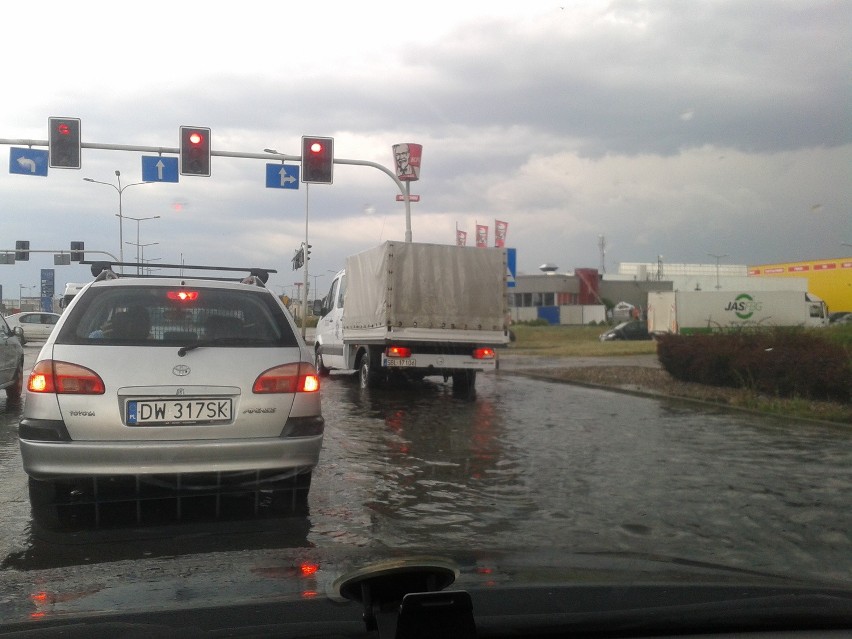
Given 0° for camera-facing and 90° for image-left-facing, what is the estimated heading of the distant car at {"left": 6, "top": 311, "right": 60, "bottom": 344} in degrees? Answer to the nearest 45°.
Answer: approximately 90°

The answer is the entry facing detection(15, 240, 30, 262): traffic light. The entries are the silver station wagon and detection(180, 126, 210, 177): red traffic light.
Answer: the silver station wagon

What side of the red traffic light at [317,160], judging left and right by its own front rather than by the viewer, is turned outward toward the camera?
front

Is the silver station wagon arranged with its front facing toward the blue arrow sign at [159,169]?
yes

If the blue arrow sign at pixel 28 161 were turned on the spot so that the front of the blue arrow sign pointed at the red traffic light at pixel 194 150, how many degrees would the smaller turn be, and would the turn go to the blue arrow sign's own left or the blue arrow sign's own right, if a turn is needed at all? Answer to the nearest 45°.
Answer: approximately 45° to the blue arrow sign's own left

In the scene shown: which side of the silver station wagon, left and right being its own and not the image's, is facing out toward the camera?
back

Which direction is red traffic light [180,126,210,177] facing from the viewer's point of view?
toward the camera

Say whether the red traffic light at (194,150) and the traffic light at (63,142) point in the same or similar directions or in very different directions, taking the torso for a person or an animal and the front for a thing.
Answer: same or similar directions

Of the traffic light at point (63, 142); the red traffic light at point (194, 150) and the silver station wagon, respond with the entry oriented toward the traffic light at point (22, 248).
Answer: the silver station wagon

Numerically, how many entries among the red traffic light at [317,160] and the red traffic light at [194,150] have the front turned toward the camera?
2

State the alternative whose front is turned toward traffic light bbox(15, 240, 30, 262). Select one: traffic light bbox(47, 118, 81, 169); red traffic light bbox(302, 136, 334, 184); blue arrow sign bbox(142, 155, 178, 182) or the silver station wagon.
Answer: the silver station wagon
